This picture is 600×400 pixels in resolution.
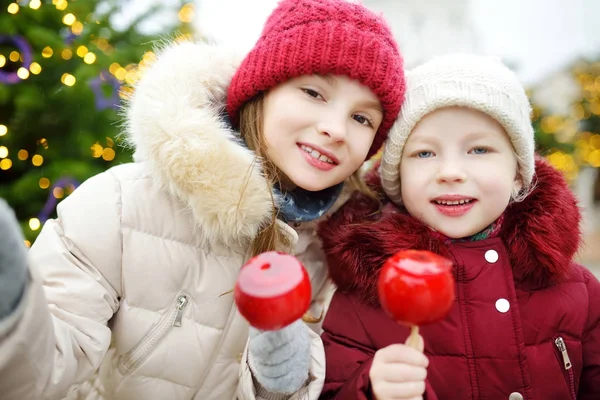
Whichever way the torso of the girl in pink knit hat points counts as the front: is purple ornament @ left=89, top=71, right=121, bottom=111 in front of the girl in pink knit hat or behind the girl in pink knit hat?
behind

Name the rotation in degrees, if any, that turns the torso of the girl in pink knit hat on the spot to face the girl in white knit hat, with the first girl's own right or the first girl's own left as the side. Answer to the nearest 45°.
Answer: approximately 45° to the first girl's own left

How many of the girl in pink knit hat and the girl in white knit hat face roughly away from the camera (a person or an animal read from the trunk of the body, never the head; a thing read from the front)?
0

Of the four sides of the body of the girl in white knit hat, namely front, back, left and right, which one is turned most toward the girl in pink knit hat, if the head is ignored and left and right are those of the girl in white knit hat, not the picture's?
right

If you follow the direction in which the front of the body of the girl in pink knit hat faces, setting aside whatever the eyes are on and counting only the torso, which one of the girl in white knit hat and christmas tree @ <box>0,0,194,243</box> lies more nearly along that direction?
the girl in white knit hat

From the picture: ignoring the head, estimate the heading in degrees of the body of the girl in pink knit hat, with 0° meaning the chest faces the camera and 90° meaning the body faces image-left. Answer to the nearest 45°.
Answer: approximately 315°

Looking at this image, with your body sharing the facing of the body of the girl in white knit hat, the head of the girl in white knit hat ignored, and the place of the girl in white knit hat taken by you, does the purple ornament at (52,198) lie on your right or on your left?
on your right

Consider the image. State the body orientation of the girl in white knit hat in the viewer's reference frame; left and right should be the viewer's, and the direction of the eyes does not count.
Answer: facing the viewer
